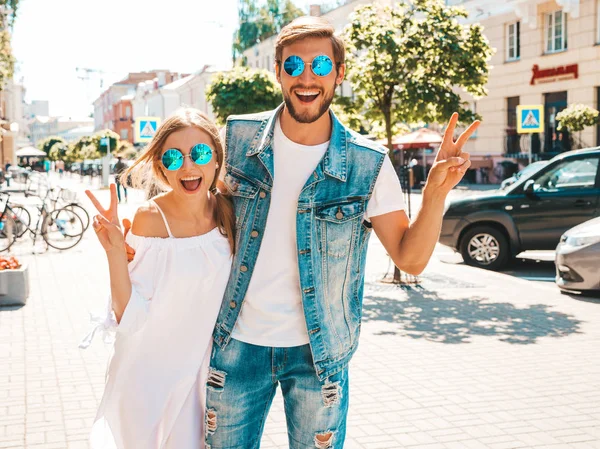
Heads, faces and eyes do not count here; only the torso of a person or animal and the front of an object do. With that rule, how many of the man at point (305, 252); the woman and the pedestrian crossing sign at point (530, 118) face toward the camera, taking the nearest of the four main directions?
3

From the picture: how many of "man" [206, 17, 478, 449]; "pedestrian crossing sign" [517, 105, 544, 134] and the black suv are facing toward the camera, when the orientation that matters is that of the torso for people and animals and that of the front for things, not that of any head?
2

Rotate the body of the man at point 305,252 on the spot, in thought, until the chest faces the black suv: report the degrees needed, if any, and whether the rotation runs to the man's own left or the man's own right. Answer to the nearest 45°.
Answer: approximately 180°

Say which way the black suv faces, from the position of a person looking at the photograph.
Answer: facing to the left of the viewer

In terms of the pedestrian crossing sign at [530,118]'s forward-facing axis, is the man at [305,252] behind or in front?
in front

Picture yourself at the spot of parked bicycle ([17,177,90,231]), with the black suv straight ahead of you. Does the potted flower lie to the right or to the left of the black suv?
right

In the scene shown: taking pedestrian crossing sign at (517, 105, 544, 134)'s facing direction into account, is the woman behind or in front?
in front

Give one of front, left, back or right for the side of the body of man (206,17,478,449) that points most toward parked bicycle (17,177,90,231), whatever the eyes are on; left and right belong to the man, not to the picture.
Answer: back

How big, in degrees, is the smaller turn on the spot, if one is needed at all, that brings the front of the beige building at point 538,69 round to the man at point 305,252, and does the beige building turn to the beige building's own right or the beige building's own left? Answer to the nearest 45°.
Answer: approximately 45° to the beige building's own left

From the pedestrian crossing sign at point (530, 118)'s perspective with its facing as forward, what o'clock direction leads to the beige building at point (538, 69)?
The beige building is roughly at 6 o'clock from the pedestrian crossing sign.

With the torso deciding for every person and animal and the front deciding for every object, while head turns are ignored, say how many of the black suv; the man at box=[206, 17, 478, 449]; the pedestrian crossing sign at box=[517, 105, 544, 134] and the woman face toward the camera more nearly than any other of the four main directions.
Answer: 3

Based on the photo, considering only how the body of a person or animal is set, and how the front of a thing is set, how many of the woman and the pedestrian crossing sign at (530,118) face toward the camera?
2

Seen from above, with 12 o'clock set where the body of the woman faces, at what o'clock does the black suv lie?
The black suv is roughly at 7 o'clock from the woman.

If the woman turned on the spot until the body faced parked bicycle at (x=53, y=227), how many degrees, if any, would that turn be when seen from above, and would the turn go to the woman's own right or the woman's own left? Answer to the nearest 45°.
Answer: approximately 180°
